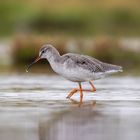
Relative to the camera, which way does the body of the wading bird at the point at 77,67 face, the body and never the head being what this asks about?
to the viewer's left
